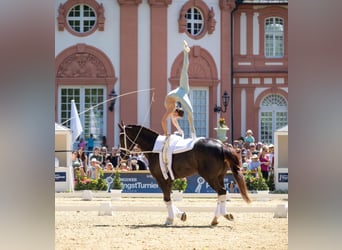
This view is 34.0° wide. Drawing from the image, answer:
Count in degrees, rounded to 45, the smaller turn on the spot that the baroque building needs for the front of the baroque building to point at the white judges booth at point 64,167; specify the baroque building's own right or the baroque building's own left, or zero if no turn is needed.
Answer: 0° — it already faces it

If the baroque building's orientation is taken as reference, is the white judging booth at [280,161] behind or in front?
in front

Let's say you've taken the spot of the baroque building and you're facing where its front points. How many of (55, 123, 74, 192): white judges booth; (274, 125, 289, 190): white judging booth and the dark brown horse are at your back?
0

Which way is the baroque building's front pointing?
toward the camera

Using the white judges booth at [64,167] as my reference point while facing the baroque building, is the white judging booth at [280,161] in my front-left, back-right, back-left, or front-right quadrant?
front-right

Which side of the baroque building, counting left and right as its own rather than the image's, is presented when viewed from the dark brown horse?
front
